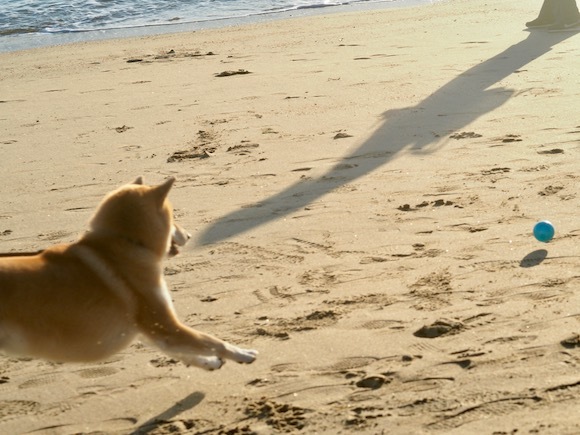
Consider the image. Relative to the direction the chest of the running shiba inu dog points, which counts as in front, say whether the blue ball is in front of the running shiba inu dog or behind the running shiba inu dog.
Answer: in front

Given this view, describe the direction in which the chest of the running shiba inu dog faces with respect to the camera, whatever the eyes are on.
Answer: to the viewer's right
